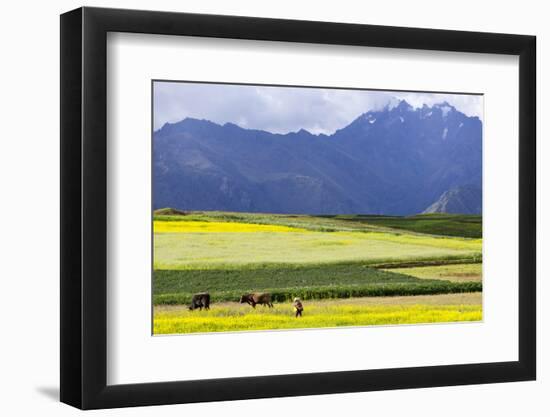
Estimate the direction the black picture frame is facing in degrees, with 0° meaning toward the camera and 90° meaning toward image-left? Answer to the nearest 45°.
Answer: approximately 315°
